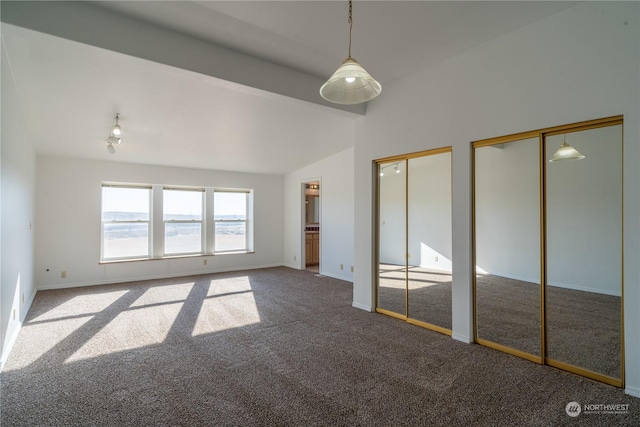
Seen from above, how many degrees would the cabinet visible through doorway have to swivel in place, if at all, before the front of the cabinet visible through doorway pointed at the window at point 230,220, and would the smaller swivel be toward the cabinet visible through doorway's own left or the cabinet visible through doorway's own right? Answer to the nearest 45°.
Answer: approximately 135° to the cabinet visible through doorway's own right

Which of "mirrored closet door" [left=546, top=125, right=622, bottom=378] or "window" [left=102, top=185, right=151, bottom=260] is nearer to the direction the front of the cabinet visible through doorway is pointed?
the mirrored closet door

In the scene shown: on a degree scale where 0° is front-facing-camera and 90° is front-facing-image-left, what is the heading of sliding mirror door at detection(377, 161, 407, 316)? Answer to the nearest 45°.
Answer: approximately 45°

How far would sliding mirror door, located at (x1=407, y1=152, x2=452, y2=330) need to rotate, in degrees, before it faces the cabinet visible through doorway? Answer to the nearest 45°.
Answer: approximately 90° to its right

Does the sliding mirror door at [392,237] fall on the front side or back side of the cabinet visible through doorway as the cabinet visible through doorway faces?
on the front side

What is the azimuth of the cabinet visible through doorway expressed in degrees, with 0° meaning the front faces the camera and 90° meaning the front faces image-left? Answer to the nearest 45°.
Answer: approximately 315°

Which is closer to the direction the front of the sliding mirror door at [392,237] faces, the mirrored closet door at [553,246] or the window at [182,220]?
the window

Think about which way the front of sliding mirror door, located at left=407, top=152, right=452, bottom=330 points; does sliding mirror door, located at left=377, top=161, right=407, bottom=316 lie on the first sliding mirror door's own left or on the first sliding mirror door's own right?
on the first sliding mirror door's own right

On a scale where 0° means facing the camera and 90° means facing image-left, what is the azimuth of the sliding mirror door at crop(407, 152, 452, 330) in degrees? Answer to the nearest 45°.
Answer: approximately 45°

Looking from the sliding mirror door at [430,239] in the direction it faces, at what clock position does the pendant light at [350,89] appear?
The pendant light is roughly at 11 o'clock from the sliding mirror door.

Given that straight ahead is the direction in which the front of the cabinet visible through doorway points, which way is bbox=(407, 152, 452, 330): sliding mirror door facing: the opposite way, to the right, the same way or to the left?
to the right

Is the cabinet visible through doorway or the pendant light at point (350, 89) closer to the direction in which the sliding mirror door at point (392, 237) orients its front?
the pendant light

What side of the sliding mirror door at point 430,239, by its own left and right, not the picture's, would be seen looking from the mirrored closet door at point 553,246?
left

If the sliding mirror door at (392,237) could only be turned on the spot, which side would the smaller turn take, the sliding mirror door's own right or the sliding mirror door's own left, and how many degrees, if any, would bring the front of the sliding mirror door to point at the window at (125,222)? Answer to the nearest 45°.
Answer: approximately 45° to the sliding mirror door's own right

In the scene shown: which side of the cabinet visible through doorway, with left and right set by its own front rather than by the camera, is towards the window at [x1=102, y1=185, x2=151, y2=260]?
right
